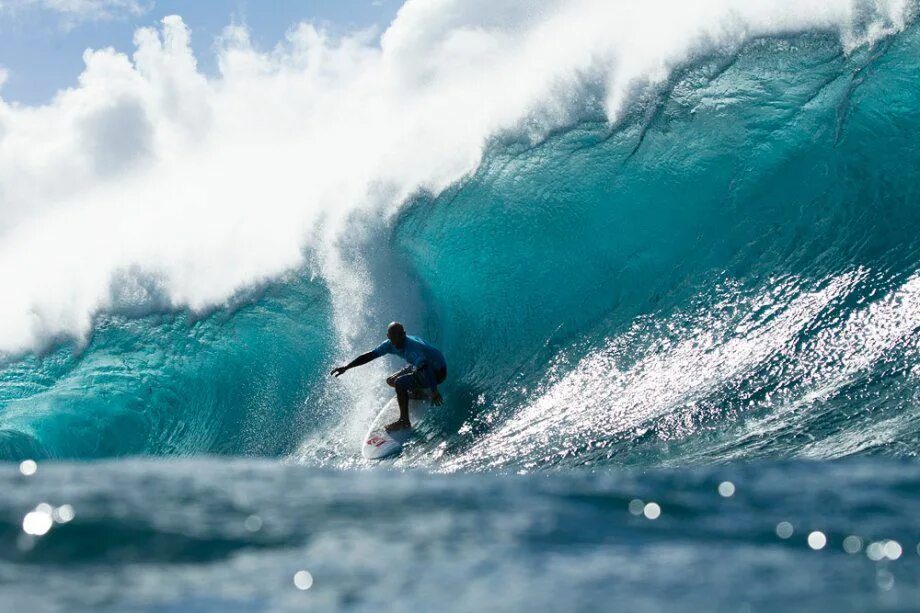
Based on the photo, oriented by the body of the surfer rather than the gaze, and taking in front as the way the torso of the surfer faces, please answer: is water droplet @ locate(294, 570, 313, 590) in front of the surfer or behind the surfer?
in front

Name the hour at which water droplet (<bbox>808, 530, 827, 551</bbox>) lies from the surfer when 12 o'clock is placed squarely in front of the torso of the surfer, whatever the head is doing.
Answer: The water droplet is roughly at 10 o'clock from the surfer.

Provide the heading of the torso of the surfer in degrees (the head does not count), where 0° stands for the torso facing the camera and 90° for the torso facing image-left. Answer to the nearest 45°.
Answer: approximately 45°

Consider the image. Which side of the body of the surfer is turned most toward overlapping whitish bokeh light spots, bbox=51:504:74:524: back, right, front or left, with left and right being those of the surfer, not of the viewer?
front

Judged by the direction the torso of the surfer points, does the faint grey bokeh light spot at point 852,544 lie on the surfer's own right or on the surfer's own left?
on the surfer's own left

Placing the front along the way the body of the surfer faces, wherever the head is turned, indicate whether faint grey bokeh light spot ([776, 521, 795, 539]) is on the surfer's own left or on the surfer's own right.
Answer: on the surfer's own left
